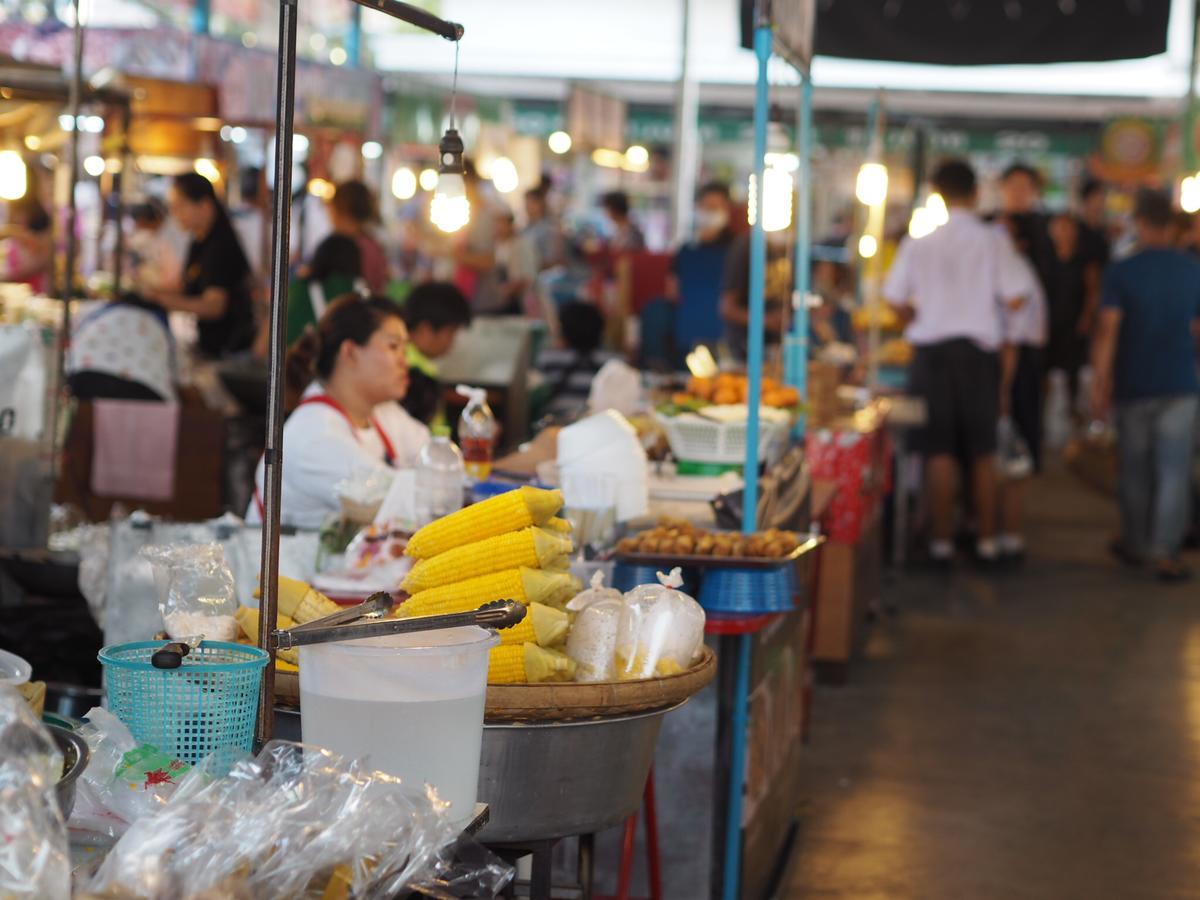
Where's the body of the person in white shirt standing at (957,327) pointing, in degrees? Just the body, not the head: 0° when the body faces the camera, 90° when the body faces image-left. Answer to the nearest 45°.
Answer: approximately 180°

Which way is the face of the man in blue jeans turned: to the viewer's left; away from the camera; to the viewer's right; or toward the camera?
away from the camera

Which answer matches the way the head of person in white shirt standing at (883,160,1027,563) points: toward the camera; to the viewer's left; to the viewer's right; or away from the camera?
away from the camera

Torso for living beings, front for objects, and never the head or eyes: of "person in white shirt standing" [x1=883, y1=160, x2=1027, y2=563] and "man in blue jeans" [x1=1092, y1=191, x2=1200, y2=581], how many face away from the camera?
2

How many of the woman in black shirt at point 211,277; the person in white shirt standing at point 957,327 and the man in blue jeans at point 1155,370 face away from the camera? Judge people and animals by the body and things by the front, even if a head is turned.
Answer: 2

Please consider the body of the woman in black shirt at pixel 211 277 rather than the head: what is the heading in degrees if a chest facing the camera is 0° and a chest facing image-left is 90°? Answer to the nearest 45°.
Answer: approximately 90°

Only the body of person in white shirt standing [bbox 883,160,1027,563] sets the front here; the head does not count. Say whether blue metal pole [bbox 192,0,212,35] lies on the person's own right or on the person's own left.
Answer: on the person's own left

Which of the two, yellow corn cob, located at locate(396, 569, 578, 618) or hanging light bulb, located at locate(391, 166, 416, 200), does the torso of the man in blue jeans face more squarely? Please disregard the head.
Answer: the hanging light bulb

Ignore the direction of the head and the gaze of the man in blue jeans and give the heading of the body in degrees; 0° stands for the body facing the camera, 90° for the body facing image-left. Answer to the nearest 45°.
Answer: approximately 180°

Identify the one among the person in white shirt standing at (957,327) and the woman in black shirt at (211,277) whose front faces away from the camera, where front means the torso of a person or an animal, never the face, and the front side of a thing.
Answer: the person in white shirt standing

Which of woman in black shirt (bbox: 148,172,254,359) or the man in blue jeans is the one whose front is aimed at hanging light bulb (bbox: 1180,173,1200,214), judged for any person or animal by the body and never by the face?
the man in blue jeans

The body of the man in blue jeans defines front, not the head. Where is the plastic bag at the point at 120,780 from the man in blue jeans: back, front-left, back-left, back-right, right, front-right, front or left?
back
